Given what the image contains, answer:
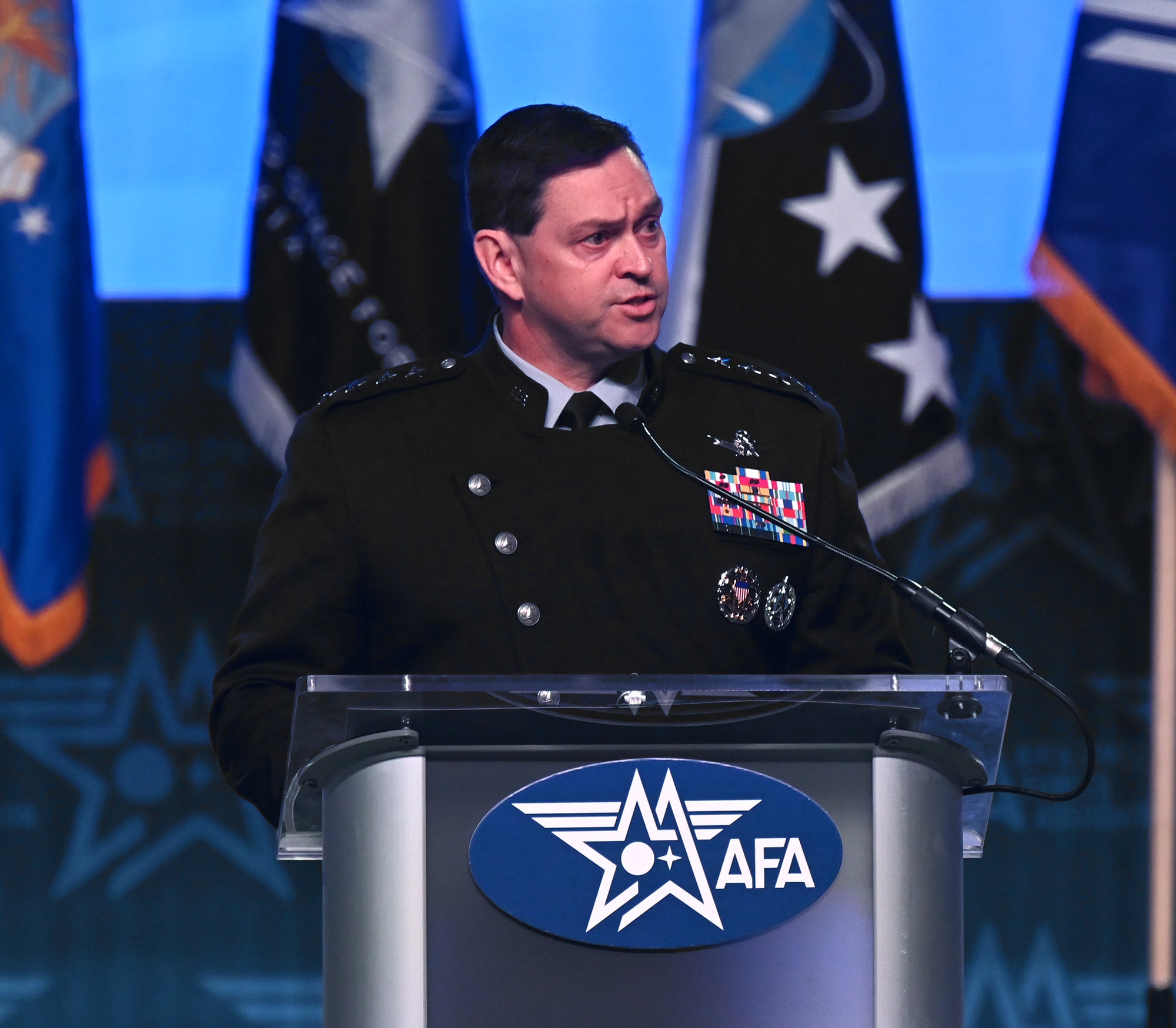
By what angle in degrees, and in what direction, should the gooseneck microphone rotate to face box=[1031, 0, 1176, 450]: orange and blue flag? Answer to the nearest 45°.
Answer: approximately 90° to its right

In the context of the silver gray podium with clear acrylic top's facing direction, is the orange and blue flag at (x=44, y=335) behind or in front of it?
behind

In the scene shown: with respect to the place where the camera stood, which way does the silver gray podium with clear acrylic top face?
facing the viewer

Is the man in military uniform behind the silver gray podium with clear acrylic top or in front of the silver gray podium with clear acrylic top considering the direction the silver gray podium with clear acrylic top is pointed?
behind

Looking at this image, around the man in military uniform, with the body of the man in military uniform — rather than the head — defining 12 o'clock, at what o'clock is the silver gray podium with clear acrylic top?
The silver gray podium with clear acrylic top is roughly at 12 o'clock from the man in military uniform.

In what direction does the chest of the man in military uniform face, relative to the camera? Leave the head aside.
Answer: toward the camera

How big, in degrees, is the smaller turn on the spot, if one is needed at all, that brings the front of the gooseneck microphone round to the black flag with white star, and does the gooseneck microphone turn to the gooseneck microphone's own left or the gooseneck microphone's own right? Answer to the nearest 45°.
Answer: approximately 90° to the gooseneck microphone's own right

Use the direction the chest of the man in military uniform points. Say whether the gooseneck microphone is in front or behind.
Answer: in front

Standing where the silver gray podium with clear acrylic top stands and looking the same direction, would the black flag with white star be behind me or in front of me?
behind

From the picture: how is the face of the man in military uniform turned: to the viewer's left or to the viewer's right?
to the viewer's right

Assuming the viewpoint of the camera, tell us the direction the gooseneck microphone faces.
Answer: facing to the left of the viewer
